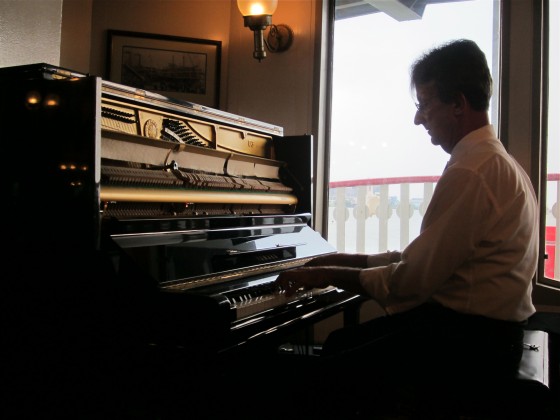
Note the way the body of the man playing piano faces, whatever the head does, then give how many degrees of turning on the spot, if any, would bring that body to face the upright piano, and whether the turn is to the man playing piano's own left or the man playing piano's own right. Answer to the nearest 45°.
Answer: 0° — they already face it

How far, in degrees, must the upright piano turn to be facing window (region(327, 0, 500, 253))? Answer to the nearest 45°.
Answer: approximately 90° to its left

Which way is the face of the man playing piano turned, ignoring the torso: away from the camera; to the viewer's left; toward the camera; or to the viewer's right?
to the viewer's left

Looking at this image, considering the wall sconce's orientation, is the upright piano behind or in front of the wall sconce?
in front

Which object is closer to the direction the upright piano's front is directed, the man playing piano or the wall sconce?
the man playing piano

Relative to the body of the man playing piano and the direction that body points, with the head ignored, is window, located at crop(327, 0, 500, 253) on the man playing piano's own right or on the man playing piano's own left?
on the man playing piano's own right

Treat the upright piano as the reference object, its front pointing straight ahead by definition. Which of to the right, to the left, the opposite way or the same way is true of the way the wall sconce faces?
to the right

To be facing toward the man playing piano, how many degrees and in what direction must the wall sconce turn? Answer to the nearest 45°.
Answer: approximately 45° to its left

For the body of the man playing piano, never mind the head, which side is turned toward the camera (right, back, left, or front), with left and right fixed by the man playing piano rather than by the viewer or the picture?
left

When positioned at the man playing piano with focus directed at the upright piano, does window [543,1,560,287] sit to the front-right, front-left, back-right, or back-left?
back-right

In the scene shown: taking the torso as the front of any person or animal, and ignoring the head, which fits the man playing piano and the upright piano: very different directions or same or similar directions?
very different directions
